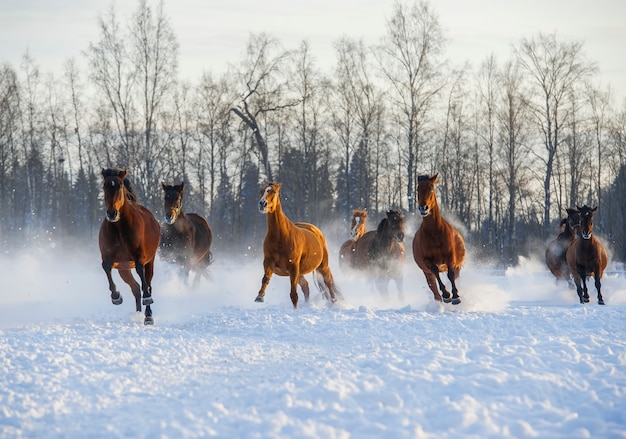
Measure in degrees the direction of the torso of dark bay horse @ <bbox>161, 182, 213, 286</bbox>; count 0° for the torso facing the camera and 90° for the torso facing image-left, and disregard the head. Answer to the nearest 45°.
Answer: approximately 45°

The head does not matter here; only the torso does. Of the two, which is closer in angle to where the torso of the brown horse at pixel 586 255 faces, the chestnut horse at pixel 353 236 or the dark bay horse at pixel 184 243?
the dark bay horse

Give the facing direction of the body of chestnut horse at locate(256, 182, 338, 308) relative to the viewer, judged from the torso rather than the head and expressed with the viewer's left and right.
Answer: facing the viewer and to the left of the viewer

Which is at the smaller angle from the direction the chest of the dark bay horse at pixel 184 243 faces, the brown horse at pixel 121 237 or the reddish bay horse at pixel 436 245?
the brown horse

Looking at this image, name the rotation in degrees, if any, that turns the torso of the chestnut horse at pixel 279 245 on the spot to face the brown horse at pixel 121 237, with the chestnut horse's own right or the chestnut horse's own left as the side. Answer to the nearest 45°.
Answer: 0° — it already faces it

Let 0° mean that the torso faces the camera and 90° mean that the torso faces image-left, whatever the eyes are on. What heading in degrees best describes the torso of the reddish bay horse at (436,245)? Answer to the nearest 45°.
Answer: approximately 0°

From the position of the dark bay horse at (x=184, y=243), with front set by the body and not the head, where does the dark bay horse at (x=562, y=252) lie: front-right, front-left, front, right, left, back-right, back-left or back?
back-left

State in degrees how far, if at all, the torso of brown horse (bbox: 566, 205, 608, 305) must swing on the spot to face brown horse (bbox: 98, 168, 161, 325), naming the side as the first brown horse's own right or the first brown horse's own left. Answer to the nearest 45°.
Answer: approximately 45° to the first brown horse's own right

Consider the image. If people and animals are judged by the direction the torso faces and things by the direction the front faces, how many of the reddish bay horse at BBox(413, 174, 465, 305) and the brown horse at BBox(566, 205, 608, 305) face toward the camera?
2

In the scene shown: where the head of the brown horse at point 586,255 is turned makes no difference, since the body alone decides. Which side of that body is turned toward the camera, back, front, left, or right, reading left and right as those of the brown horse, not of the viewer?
front

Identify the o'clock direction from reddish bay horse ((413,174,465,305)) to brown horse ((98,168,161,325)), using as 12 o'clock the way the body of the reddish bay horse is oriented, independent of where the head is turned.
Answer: The brown horse is roughly at 2 o'clock from the reddish bay horse.

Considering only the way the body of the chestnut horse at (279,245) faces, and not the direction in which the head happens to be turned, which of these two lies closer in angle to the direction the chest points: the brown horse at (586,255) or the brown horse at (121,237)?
the brown horse at (121,237)
